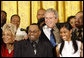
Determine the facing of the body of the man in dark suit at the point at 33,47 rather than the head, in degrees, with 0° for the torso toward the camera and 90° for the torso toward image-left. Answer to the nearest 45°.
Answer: approximately 0°

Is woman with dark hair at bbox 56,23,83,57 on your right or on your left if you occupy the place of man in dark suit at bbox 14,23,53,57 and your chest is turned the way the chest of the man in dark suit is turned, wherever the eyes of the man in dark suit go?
on your left
